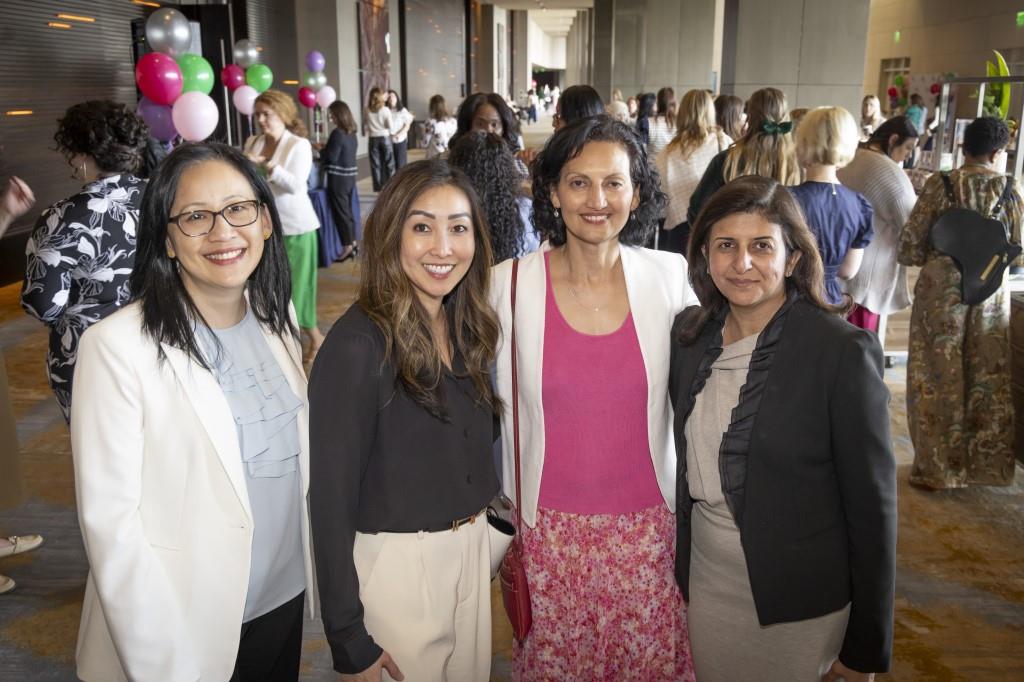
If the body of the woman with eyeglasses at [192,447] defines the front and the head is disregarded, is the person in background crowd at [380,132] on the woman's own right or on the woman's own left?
on the woman's own left

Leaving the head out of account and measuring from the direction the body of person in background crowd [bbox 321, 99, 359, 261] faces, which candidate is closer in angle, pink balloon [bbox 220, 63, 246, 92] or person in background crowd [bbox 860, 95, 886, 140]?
the pink balloon

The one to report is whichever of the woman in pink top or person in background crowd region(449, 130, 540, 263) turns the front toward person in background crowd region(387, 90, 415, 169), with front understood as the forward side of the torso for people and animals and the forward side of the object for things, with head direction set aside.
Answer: person in background crowd region(449, 130, 540, 263)

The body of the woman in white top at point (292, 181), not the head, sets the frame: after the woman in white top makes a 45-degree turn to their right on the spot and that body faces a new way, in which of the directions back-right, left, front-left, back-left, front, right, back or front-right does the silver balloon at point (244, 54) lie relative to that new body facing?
right

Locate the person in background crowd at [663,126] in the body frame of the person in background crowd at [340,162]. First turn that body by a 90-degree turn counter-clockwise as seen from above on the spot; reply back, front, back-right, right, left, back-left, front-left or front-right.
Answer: left

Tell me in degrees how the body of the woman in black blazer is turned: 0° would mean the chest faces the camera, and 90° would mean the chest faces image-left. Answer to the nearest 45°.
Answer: approximately 45°

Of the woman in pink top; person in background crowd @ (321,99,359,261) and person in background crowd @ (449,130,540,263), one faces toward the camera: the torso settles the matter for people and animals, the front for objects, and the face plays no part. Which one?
the woman in pink top

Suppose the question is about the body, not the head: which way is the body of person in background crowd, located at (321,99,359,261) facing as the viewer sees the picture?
to the viewer's left

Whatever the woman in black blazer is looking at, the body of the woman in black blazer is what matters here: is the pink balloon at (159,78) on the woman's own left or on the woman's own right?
on the woman's own right

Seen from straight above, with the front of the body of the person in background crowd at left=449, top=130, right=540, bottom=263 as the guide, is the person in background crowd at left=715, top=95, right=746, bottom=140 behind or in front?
in front

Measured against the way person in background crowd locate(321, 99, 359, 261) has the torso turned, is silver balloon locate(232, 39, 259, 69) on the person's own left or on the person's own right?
on the person's own left

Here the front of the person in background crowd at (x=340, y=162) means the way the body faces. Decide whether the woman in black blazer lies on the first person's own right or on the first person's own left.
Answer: on the first person's own left
